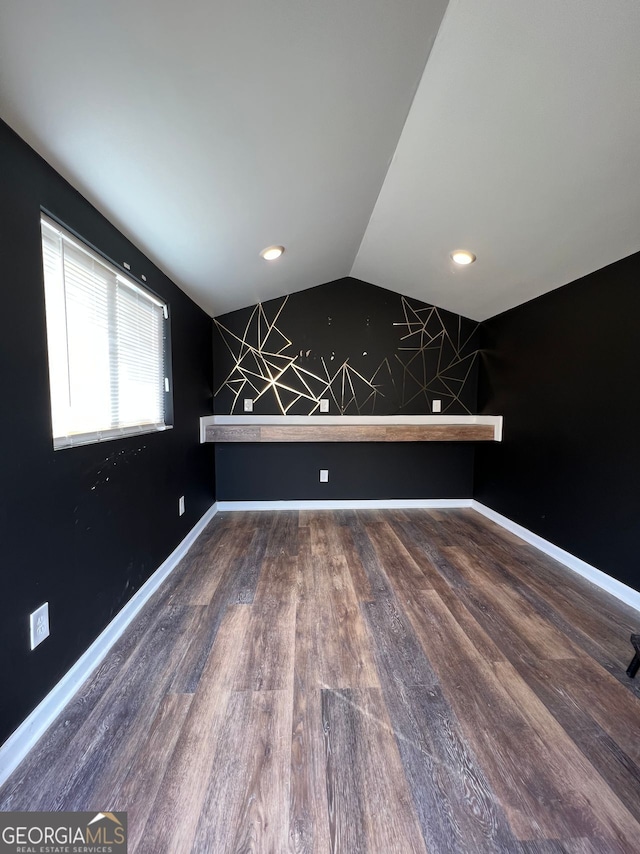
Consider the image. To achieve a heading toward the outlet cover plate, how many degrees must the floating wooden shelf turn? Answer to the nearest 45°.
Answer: approximately 45° to its right

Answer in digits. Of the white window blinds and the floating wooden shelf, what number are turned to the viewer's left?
0

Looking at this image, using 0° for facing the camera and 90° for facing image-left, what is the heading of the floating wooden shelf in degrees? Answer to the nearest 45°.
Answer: approximately 0°

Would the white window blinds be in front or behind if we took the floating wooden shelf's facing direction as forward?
in front

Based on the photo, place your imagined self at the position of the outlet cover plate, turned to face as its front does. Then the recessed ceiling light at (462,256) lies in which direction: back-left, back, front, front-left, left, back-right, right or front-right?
front-left

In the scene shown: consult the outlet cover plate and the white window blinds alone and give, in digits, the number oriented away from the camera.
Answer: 0

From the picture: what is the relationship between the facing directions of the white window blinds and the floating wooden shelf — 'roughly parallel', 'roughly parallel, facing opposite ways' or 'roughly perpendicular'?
roughly perpendicular

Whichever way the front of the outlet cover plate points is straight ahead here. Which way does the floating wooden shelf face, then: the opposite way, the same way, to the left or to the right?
to the right

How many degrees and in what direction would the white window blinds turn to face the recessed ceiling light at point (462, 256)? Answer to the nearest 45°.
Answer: approximately 45° to its left

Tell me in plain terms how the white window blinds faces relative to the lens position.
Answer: facing the viewer and to the right of the viewer

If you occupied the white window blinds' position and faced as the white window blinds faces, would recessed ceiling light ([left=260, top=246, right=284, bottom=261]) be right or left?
on its left

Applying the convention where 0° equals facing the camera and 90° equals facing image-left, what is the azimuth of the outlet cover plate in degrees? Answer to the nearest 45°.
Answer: approximately 315°
